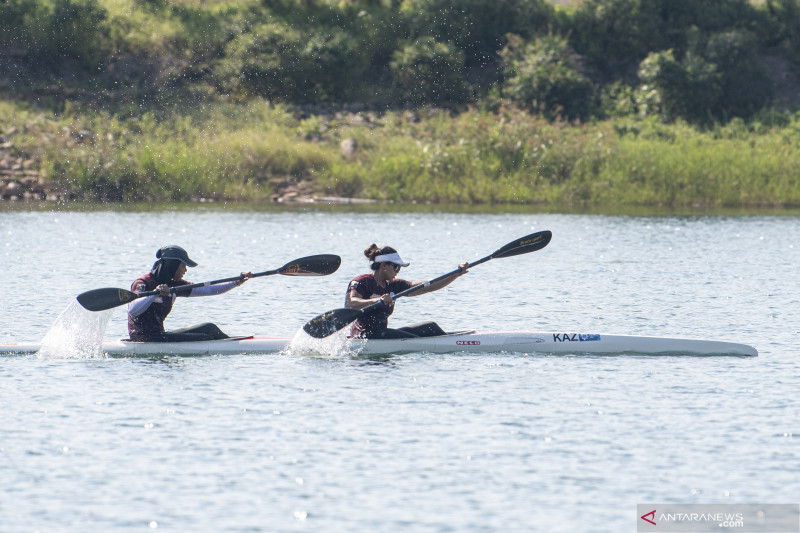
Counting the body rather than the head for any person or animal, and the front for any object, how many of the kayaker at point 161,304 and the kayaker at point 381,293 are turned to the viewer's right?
2

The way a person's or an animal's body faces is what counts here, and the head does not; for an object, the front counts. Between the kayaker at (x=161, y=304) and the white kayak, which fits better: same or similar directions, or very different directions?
same or similar directions

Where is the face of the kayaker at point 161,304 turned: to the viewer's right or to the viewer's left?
to the viewer's right

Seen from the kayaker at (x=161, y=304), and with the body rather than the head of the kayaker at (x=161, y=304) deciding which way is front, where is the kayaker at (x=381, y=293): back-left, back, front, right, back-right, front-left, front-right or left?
front

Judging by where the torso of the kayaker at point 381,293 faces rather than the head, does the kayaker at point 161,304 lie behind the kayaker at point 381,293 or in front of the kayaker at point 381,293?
behind

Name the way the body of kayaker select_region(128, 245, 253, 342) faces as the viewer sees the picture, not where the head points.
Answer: to the viewer's right

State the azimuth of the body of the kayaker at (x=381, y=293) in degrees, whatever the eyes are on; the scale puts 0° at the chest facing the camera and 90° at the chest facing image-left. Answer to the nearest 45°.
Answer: approximately 270°

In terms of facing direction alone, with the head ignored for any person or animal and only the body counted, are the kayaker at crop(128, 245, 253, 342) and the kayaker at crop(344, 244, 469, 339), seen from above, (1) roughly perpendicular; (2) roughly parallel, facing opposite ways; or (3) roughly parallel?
roughly parallel

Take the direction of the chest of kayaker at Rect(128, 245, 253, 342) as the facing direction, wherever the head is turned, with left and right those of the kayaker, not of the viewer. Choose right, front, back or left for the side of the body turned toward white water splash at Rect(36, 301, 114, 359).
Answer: back

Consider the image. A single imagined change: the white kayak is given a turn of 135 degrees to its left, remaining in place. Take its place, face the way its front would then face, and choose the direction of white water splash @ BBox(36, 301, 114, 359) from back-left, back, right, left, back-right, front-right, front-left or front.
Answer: front-left

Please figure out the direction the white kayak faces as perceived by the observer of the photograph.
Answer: facing to the right of the viewer
